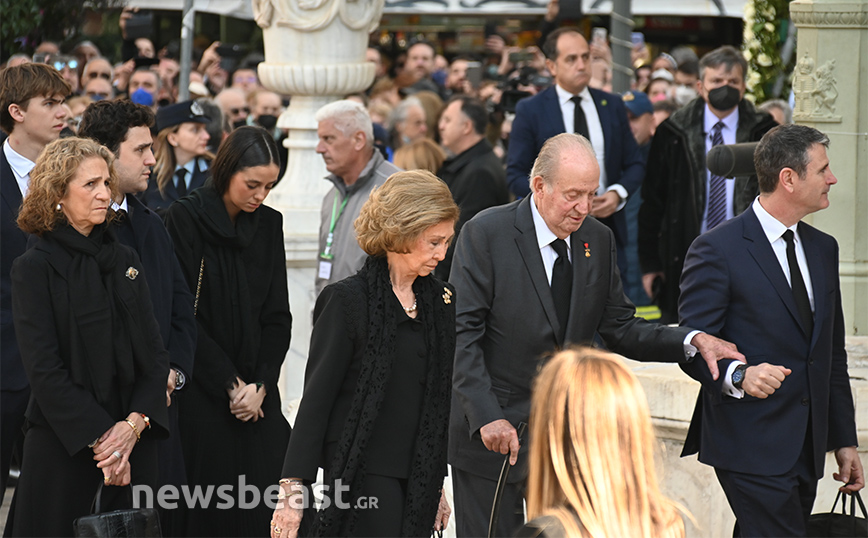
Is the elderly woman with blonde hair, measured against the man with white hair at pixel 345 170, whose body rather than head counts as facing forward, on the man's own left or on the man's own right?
on the man's own left

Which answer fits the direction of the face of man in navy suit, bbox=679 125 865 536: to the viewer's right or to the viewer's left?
to the viewer's right

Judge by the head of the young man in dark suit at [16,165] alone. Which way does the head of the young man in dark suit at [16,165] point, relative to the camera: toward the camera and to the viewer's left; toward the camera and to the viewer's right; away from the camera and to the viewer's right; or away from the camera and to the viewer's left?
toward the camera and to the viewer's right

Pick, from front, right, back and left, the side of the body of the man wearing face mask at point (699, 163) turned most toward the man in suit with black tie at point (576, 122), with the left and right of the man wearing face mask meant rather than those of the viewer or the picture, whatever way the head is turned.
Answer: right

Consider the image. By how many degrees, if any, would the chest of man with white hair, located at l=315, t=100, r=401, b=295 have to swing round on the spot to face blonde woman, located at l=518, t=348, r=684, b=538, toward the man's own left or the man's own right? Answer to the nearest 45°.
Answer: approximately 45° to the man's own left

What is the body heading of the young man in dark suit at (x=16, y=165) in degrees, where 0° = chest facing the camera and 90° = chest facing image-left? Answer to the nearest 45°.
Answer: approximately 315°
